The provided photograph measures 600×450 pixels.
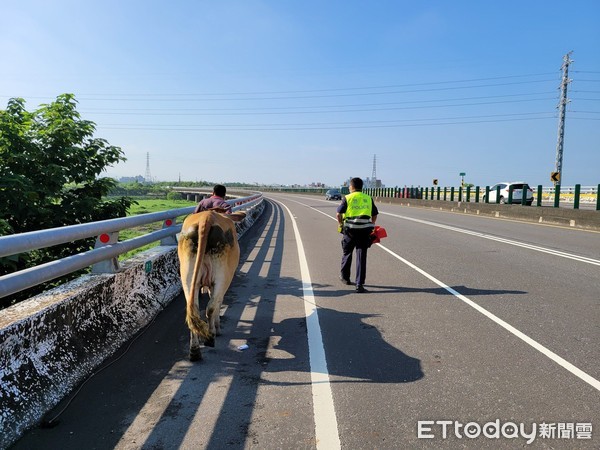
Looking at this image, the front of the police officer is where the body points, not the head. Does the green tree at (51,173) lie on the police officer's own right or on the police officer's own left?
on the police officer's own left

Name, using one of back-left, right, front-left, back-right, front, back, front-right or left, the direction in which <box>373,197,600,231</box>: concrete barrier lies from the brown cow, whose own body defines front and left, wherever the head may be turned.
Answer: front-right

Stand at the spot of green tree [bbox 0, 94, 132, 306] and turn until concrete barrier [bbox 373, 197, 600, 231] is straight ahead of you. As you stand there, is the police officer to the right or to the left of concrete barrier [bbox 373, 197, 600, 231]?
right

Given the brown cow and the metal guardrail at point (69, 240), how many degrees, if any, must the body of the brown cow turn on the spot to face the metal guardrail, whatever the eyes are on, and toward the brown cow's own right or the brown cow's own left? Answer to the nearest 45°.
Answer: approximately 90° to the brown cow's own left

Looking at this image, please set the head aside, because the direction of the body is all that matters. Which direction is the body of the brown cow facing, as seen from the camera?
away from the camera

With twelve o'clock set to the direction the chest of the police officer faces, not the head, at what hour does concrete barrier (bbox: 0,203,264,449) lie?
The concrete barrier is roughly at 7 o'clock from the police officer.

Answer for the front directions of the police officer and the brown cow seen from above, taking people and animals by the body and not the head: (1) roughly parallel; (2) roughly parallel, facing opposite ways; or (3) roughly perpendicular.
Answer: roughly parallel

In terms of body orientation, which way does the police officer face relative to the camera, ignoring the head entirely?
away from the camera

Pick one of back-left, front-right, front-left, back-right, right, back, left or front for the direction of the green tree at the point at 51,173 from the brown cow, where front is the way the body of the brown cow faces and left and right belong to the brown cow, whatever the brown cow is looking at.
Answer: front-left
